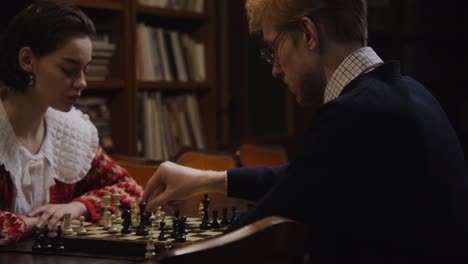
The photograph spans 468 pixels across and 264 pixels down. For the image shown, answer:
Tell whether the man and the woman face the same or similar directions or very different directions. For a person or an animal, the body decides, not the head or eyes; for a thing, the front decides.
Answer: very different directions

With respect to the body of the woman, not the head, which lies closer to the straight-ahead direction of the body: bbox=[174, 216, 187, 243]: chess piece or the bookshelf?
the chess piece

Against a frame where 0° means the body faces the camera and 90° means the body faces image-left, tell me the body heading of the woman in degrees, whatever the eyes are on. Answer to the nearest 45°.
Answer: approximately 315°

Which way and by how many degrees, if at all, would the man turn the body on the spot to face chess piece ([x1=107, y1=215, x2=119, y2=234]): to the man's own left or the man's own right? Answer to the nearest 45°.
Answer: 0° — they already face it

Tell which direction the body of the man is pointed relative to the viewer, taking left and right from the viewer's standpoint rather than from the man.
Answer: facing away from the viewer and to the left of the viewer

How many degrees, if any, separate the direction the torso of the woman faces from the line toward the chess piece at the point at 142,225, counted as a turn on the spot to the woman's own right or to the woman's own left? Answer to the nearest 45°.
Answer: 0° — they already face it
